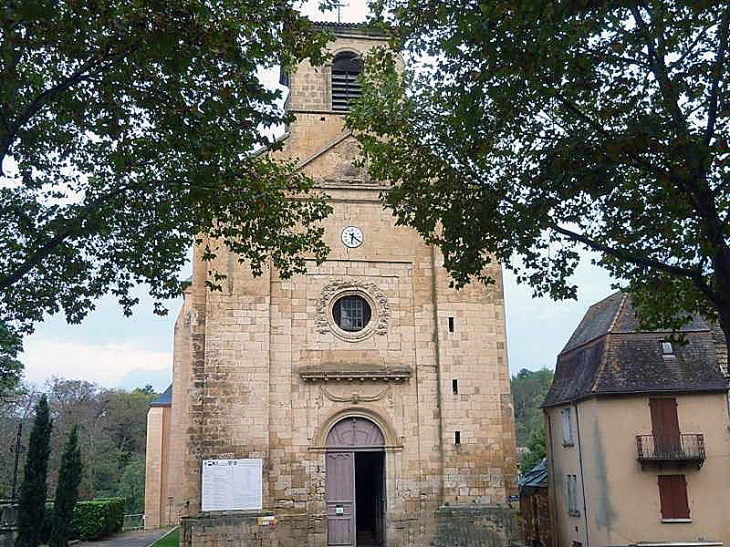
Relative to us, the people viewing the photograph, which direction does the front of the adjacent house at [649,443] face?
facing the viewer

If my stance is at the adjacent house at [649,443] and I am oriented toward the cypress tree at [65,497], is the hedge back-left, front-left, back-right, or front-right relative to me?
front-right

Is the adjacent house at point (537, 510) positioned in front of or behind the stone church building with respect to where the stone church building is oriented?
behind

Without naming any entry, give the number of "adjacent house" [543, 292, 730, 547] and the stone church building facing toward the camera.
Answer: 2

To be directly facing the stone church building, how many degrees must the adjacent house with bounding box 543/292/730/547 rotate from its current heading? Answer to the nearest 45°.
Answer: approximately 45° to its right

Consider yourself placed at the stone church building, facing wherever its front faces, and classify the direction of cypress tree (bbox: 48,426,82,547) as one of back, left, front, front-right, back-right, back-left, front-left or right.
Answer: right

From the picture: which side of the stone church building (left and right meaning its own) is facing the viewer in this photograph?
front

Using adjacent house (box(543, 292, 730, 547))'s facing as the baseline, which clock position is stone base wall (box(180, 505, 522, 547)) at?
The stone base wall is roughly at 2 o'clock from the adjacent house.

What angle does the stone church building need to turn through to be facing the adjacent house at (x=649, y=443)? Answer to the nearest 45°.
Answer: approximately 90° to its left

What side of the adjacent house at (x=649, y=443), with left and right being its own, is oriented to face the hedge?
right

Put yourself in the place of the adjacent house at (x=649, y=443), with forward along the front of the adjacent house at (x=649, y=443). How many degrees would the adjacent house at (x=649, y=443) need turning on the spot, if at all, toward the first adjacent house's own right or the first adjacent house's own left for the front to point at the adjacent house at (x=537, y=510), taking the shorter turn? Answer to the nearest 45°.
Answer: approximately 135° to the first adjacent house's own right

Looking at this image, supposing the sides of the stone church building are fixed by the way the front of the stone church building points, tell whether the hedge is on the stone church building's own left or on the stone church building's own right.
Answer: on the stone church building's own right

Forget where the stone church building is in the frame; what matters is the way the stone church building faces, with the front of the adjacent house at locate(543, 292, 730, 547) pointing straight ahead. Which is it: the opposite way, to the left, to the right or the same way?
the same way
